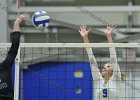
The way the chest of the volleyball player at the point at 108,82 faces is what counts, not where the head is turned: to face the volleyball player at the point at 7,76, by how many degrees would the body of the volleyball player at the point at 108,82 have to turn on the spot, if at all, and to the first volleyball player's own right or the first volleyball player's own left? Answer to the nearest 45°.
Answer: approximately 45° to the first volleyball player's own right

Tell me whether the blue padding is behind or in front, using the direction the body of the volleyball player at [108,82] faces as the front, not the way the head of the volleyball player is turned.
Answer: behind

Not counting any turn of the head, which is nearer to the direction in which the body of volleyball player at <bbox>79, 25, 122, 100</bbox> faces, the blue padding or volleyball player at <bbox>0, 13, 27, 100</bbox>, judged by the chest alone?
the volleyball player

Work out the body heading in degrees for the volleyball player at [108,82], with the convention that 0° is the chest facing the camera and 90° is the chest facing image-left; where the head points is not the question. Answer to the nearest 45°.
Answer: approximately 0°
